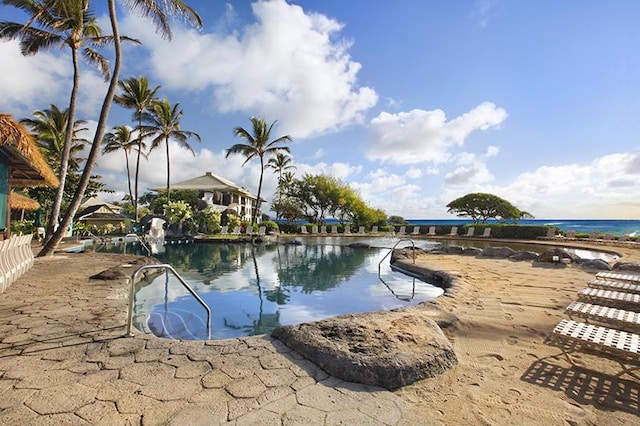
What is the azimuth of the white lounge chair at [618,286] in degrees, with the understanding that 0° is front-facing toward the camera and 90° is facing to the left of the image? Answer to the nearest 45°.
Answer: approximately 90°

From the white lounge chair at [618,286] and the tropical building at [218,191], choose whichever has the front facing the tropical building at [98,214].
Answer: the white lounge chair

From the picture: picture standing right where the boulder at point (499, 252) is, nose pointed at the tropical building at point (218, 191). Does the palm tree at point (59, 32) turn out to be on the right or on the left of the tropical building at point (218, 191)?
left

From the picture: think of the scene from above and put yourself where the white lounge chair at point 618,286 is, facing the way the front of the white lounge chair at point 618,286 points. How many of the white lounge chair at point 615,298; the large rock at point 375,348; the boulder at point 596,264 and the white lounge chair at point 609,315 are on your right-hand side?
1

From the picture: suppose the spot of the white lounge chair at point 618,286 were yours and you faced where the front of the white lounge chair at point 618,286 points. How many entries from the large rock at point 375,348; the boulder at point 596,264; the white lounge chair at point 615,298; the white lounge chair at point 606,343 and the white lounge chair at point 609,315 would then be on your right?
1

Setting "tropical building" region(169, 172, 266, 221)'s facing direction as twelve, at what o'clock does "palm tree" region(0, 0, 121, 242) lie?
The palm tree is roughly at 2 o'clock from the tropical building.

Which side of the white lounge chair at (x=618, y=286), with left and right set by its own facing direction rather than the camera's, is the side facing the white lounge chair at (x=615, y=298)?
left

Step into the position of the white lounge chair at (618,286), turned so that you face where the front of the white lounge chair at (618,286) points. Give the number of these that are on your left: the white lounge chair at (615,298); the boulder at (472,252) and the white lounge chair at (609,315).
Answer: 2

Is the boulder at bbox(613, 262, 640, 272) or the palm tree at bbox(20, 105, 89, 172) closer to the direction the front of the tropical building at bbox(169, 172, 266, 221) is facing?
the boulder

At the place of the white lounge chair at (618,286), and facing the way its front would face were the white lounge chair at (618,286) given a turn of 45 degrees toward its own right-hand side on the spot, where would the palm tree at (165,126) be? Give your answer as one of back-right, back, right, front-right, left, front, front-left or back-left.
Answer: front-left

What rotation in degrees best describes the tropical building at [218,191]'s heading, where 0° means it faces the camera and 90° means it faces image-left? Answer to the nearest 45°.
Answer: approximately 315°

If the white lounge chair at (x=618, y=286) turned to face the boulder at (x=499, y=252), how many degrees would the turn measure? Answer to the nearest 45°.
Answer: approximately 45° to its right

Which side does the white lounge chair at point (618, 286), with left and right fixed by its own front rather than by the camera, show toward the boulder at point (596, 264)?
right

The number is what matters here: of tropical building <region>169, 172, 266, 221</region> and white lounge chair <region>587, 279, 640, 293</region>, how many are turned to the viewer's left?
1

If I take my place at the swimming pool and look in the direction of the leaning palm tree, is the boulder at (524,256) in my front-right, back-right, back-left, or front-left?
back-right

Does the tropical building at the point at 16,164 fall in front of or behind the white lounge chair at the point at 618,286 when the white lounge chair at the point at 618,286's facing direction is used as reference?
in front

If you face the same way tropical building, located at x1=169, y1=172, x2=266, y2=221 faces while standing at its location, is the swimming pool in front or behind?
in front

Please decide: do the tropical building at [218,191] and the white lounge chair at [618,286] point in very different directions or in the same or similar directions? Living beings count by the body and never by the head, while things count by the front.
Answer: very different directions

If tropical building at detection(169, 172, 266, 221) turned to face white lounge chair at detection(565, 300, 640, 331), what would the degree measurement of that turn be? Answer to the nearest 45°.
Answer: approximately 45° to its right
